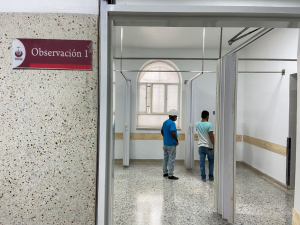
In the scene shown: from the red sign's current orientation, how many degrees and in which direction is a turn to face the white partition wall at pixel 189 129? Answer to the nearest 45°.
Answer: approximately 135° to its left

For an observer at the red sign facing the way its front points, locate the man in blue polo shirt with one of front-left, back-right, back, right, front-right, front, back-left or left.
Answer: back-left

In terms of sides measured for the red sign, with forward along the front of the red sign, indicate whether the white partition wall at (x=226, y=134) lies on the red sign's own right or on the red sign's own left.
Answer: on the red sign's own left

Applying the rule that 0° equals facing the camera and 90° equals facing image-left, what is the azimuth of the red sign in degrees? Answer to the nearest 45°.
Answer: approximately 0°
